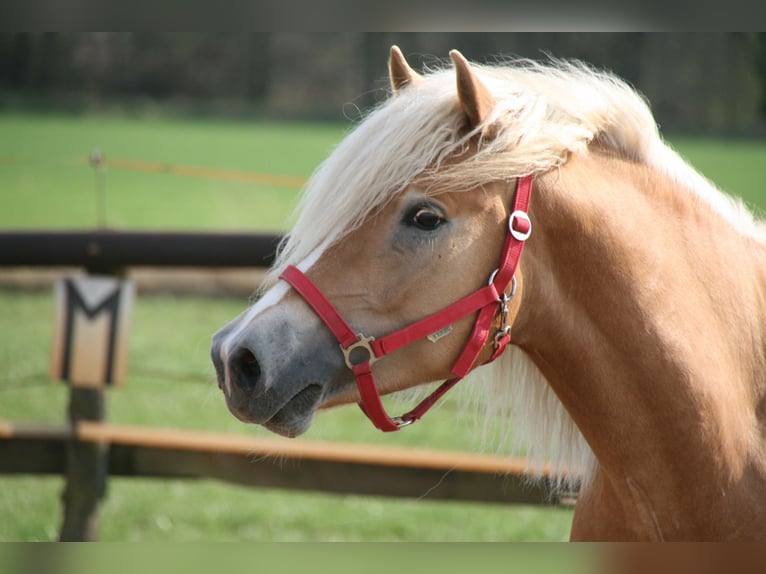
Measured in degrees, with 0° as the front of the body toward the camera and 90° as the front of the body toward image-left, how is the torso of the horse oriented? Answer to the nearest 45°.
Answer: approximately 90°
